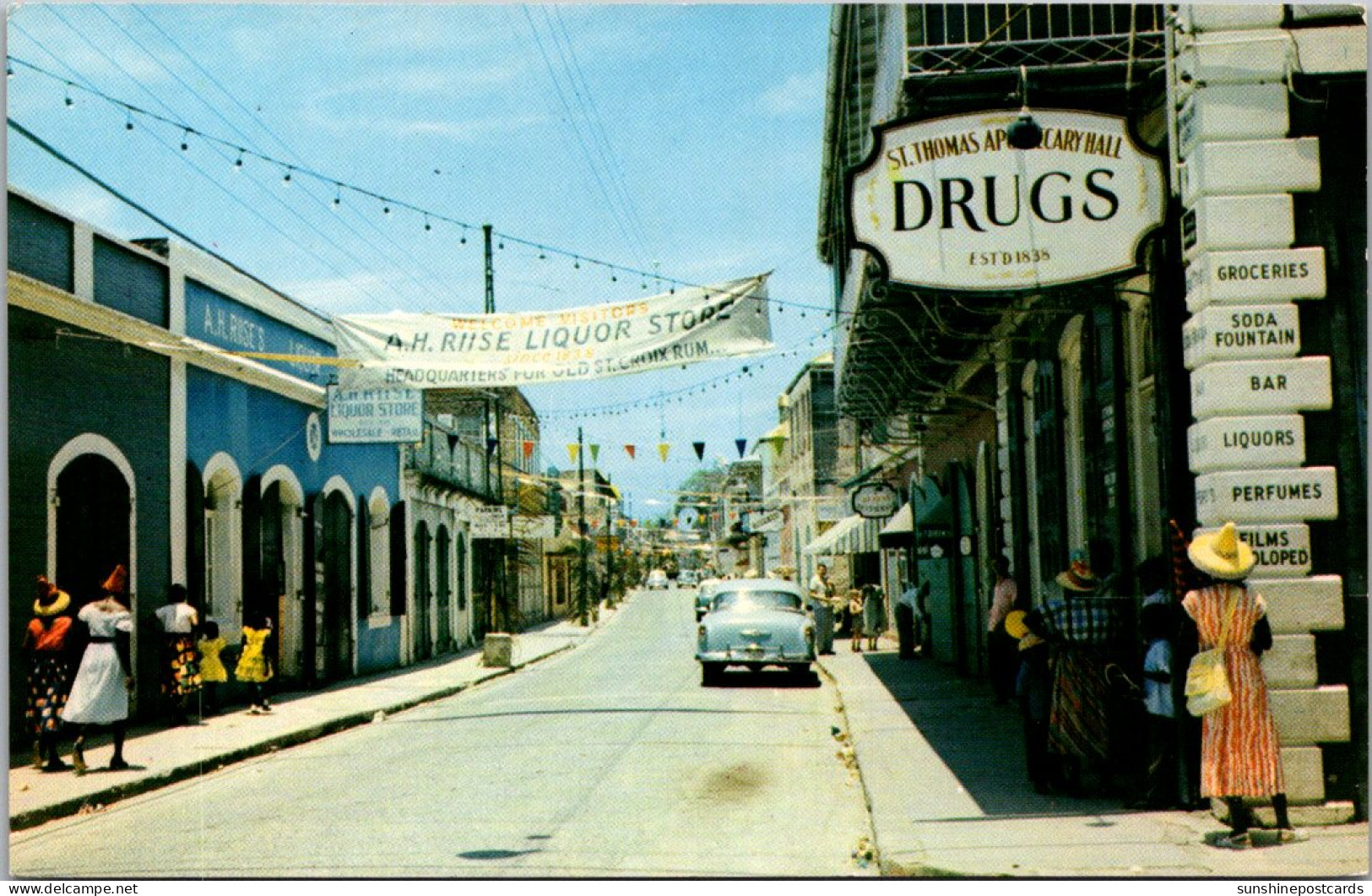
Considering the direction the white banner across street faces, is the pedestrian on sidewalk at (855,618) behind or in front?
behind

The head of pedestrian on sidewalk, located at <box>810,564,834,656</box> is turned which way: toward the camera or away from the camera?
toward the camera

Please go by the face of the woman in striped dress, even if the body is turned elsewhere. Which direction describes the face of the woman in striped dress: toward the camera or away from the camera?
away from the camera

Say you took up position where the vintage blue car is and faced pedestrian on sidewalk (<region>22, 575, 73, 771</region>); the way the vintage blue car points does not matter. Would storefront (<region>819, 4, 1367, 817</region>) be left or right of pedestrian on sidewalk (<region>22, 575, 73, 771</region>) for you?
left

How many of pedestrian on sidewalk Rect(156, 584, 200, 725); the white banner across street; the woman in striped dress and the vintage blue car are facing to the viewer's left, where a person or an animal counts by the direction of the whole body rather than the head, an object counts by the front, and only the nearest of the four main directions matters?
0

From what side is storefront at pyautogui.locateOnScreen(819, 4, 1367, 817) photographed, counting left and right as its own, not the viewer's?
left

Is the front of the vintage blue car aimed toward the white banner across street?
no

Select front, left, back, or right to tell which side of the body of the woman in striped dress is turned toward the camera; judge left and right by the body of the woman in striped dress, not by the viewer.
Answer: back

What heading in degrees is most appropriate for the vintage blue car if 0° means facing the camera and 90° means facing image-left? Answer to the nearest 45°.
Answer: approximately 180°

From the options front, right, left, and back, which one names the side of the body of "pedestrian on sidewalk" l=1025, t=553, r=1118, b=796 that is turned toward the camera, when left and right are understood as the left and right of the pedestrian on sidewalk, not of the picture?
back

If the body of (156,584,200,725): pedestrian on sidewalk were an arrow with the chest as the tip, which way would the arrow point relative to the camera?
away from the camera

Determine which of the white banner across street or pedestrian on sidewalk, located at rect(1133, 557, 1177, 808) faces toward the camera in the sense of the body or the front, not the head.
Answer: the white banner across street

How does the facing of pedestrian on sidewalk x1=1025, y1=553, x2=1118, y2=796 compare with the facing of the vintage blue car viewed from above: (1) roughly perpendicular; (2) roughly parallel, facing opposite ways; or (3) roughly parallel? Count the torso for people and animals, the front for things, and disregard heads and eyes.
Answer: roughly parallel

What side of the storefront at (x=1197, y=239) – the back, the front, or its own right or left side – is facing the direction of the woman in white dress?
front
